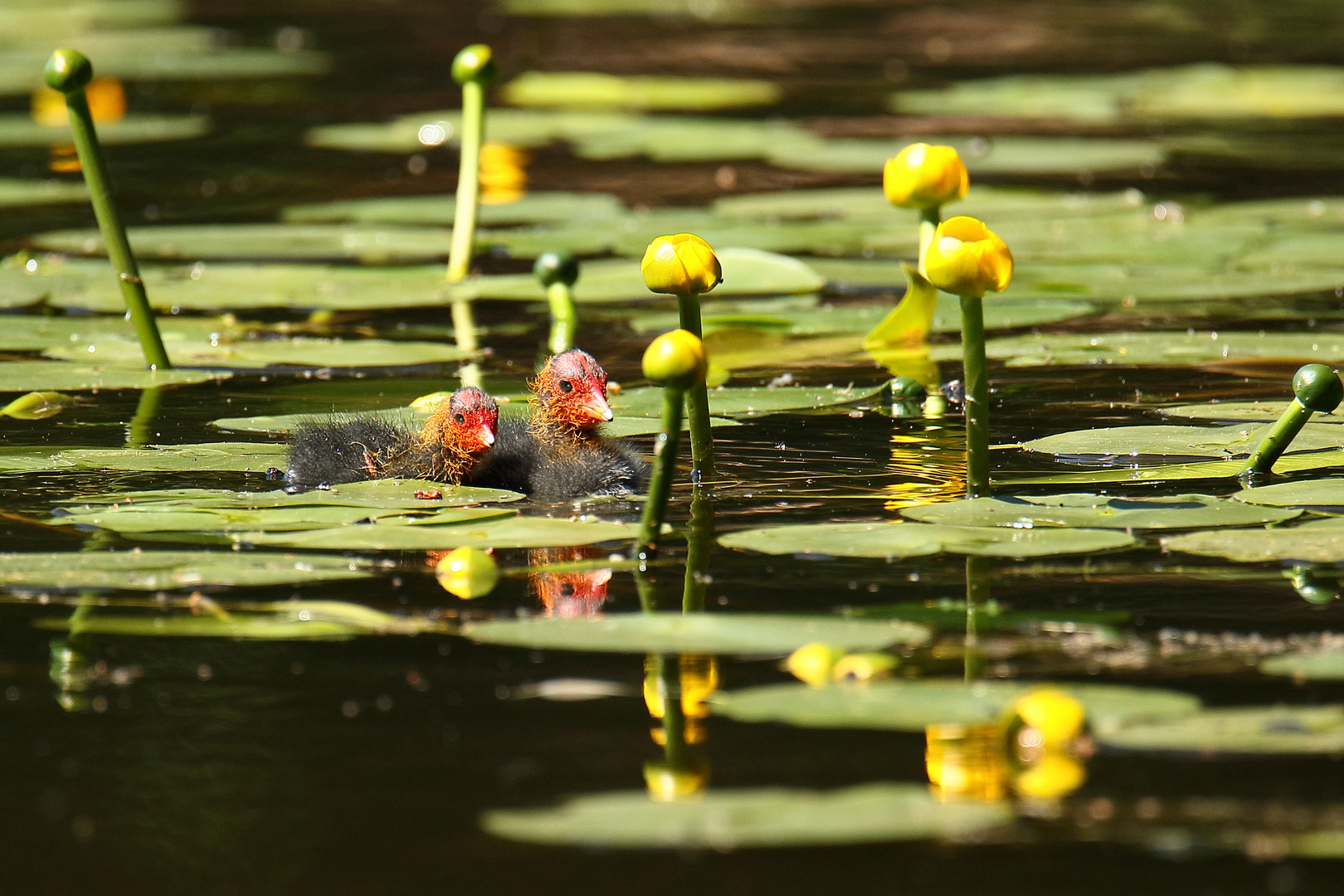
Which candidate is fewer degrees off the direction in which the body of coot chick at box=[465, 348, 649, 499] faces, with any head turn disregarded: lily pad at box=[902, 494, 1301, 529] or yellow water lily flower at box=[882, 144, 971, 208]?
the lily pad

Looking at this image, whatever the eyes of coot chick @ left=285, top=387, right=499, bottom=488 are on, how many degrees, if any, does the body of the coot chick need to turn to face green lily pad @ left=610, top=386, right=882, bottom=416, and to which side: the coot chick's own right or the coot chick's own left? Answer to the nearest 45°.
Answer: approximately 45° to the coot chick's own left

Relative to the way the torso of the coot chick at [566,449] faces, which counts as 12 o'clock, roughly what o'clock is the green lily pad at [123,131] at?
The green lily pad is roughly at 7 o'clock from the coot chick.

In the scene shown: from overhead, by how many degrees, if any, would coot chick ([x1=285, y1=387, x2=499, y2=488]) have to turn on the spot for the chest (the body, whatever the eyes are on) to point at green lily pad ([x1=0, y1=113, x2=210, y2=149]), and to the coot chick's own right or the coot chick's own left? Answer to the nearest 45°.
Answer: approximately 90° to the coot chick's own left

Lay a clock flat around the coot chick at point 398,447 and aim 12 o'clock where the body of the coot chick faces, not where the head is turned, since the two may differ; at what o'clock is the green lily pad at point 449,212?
The green lily pad is roughly at 9 o'clock from the coot chick.

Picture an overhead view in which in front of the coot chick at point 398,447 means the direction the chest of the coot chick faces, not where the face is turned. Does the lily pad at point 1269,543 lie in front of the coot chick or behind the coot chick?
in front

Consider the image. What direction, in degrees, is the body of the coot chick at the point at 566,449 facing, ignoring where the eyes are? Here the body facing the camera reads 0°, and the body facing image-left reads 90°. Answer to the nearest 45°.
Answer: approximately 315°

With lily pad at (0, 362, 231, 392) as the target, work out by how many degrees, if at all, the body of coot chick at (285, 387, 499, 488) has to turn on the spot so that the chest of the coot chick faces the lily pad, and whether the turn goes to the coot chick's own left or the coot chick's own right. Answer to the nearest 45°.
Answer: approximately 135° to the coot chick's own left

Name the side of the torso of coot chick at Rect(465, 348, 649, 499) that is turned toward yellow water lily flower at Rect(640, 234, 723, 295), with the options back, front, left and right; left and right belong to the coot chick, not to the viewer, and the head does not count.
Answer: front

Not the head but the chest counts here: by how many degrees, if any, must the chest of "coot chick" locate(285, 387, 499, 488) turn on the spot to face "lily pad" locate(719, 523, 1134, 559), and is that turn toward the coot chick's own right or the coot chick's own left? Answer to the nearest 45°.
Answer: approximately 45° to the coot chick's own right

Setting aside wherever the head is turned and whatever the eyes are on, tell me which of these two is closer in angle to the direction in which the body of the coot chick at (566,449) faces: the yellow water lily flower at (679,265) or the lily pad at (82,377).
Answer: the yellow water lily flower

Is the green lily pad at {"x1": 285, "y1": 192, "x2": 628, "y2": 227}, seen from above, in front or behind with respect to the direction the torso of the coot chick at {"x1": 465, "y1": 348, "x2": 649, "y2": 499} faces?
behind

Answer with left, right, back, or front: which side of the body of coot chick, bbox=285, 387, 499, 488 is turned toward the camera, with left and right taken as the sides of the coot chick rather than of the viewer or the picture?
right

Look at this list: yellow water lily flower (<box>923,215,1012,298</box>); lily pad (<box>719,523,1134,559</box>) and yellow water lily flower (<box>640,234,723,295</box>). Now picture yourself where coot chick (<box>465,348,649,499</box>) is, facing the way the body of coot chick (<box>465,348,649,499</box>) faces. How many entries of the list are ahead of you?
3

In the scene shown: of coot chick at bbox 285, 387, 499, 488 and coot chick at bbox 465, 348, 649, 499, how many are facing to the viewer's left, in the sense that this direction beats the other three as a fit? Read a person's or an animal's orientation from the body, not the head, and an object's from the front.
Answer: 0

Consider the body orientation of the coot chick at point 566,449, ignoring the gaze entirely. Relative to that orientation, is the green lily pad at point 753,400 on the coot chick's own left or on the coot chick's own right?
on the coot chick's own left

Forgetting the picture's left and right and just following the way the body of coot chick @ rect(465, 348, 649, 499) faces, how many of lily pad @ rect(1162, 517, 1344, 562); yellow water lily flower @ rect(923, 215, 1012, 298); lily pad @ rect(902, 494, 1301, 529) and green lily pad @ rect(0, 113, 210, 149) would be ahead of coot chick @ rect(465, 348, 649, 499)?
3

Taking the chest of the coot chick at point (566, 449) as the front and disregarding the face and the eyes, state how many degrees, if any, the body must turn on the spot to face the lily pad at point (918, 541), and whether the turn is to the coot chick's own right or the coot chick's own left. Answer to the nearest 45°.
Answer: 0° — it already faces it
